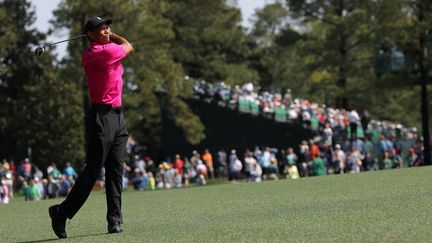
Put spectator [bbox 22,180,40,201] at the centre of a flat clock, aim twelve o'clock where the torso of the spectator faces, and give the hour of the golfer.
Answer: The golfer is roughly at 12 o'clock from the spectator.

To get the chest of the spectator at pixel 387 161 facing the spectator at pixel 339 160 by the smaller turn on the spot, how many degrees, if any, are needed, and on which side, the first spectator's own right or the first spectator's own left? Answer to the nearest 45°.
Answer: approximately 45° to the first spectator's own right

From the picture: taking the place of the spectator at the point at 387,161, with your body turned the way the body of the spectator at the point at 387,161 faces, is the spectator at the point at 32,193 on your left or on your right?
on your right

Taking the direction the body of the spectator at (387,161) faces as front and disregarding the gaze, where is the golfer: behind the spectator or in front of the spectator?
in front

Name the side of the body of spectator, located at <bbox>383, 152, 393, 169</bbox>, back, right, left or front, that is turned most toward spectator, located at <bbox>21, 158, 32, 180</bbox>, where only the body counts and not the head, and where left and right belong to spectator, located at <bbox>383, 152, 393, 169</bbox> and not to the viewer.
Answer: right

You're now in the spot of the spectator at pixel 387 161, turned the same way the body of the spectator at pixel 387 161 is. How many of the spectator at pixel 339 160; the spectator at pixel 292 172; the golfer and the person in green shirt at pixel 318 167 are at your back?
0

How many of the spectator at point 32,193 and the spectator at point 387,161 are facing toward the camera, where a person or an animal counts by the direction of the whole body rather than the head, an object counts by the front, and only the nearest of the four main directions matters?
2

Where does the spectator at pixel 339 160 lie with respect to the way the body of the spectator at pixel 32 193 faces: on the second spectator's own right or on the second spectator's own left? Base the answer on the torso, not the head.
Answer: on the second spectator's own left

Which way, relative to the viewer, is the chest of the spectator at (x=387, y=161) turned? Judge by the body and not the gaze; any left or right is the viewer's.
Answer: facing the viewer

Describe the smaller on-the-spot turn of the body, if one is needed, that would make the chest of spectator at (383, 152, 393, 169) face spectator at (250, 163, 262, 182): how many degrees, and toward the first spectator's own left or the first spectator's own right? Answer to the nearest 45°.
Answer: approximately 90° to the first spectator's own right

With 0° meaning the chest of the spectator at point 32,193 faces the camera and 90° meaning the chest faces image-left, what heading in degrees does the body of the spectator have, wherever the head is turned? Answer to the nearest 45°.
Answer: approximately 0°
